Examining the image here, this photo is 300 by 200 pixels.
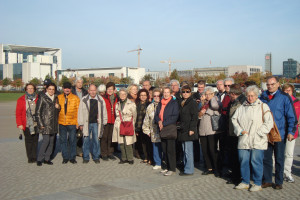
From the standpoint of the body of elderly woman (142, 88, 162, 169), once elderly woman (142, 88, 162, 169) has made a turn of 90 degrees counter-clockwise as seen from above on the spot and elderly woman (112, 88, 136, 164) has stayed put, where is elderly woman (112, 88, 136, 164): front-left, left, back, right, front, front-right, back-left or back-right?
back-left

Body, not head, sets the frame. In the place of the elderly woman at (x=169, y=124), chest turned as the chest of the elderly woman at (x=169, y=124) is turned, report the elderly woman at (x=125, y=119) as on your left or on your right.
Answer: on your right

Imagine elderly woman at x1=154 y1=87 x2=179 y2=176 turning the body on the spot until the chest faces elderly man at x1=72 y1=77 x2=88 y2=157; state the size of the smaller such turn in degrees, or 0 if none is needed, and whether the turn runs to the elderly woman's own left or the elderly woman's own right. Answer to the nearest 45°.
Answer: approximately 90° to the elderly woman's own right

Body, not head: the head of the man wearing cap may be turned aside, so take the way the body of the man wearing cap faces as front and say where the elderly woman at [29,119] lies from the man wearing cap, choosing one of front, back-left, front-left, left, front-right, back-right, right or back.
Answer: right

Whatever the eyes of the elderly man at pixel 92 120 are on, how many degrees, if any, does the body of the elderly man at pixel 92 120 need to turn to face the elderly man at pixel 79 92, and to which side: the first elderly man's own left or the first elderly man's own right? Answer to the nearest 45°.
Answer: approximately 180°

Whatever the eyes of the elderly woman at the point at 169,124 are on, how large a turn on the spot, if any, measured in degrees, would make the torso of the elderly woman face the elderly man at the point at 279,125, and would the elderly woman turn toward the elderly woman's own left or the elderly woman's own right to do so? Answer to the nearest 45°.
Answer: approximately 90° to the elderly woman's own left

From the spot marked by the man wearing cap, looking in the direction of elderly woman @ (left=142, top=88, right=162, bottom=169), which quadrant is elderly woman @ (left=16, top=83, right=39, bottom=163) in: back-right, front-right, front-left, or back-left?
back-right
